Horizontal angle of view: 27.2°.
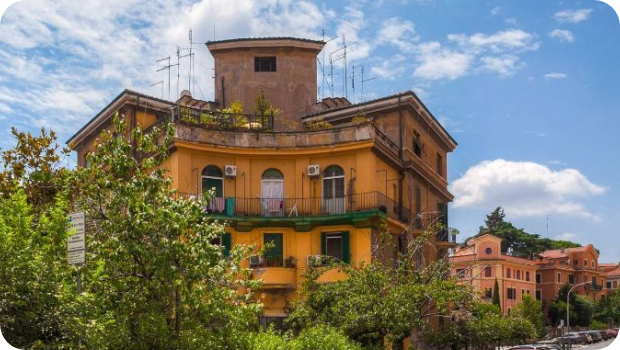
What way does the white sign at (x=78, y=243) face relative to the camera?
toward the camera

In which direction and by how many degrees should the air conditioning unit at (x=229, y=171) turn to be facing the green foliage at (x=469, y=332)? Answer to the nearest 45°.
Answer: approximately 90° to its left

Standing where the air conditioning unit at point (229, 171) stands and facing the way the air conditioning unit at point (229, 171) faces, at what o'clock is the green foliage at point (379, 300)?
The green foliage is roughly at 11 o'clock from the air conditioning unit.

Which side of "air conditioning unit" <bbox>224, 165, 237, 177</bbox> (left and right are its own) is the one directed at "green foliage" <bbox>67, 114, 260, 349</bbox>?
front

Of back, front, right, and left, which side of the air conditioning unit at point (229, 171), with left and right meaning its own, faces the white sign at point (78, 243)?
front

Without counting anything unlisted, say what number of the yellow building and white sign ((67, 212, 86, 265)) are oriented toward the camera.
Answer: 2

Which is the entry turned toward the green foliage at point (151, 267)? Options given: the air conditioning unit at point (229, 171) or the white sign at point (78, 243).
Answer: the air conditioning unit

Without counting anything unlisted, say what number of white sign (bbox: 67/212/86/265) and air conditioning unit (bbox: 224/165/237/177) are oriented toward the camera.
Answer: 2

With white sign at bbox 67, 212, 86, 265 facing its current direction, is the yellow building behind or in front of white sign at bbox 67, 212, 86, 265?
behind

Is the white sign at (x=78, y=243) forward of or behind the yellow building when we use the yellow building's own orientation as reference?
forward

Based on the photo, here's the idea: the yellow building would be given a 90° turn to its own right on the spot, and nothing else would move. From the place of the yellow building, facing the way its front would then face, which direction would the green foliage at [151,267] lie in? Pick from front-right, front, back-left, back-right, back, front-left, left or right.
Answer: left

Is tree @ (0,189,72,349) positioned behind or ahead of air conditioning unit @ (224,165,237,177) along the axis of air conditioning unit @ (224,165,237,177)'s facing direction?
ahead

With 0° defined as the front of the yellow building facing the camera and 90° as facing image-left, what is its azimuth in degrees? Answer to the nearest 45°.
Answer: approximately 0°
